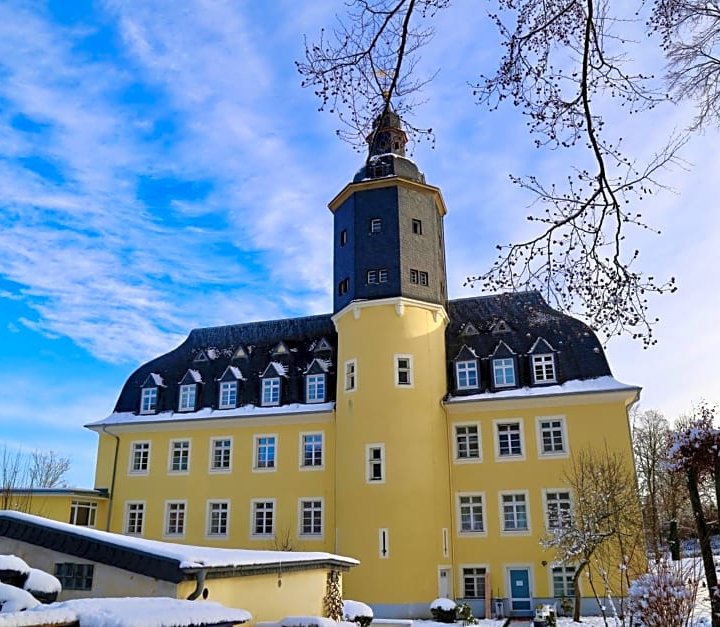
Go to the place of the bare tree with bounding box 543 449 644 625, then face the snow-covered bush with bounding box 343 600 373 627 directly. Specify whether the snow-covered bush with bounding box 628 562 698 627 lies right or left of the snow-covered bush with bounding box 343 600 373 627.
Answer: left

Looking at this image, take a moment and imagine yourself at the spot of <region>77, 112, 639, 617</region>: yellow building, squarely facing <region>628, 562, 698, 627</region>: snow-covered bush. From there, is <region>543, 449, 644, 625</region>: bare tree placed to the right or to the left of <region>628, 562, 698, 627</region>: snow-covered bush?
left

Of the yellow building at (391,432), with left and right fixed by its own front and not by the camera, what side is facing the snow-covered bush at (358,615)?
front

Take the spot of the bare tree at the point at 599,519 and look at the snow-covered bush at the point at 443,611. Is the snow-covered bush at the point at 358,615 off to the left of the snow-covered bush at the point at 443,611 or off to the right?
left

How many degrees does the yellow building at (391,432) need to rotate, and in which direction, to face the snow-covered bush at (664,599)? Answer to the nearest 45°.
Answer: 0° — it already faces it

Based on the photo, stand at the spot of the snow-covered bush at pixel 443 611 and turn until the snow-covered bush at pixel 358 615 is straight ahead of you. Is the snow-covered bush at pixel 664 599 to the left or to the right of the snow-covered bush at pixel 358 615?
left

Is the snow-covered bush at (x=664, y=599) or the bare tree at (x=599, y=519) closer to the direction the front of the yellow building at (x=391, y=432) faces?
the snow-covered bush

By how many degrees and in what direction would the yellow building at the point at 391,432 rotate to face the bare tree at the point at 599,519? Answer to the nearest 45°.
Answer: approximately 45° to its left

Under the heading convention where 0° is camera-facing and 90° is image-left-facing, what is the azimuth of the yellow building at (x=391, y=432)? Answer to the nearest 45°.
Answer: approximately 0°
